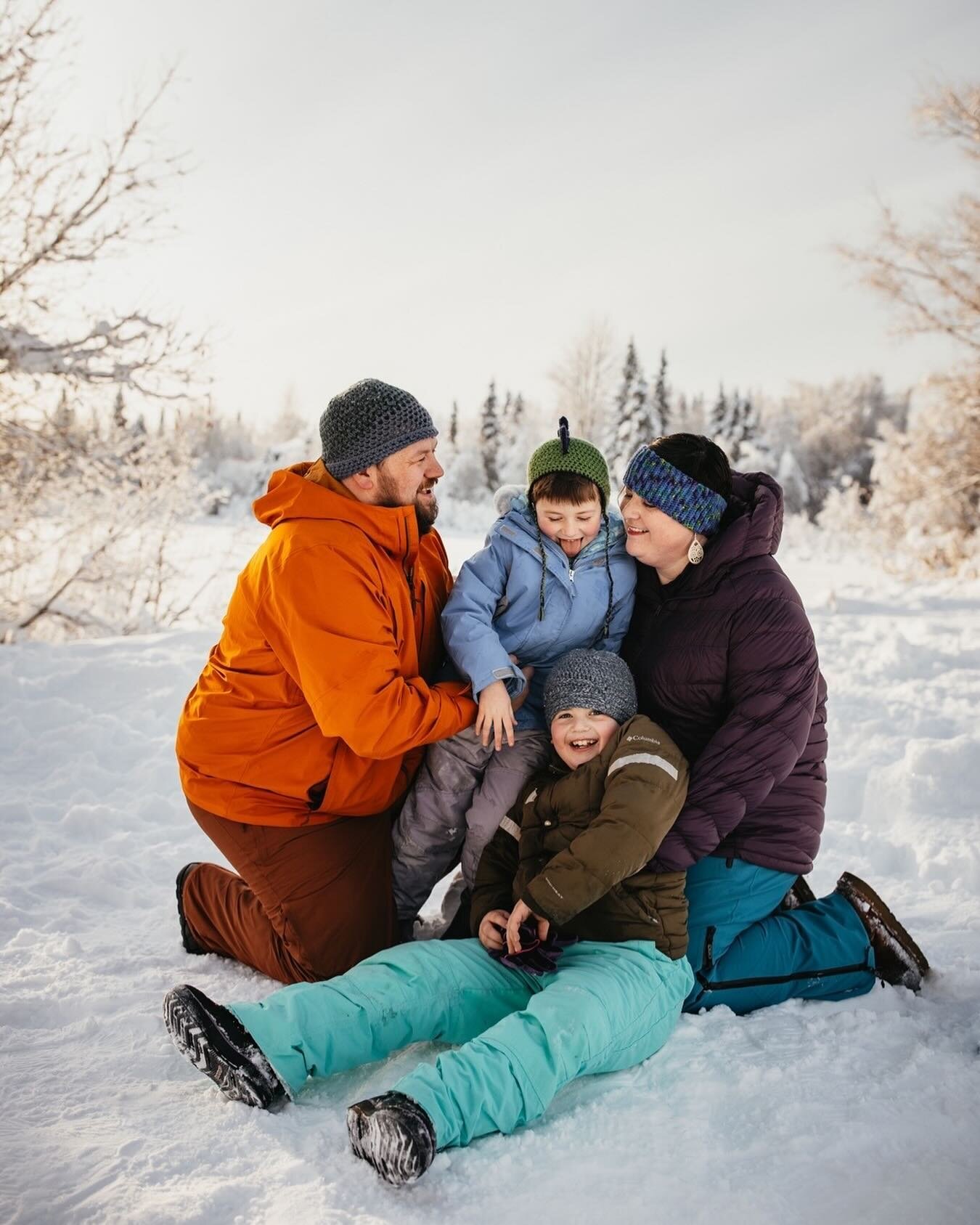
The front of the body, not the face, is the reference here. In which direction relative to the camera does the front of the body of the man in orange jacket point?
to the viewer's right

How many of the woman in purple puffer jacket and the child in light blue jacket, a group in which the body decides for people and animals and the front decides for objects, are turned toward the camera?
1

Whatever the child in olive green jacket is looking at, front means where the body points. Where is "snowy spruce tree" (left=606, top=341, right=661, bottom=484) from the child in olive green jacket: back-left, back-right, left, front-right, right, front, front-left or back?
back-right

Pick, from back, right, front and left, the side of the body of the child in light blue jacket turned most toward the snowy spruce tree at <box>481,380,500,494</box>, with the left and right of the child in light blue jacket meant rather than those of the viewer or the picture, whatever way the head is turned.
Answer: back

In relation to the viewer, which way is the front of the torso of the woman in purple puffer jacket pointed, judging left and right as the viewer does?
facing to the left of the viewer

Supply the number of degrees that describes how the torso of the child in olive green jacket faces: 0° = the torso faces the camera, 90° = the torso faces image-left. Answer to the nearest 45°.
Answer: approximately 45°

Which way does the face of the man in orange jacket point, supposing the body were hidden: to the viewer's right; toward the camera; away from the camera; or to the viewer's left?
to the viewer's right

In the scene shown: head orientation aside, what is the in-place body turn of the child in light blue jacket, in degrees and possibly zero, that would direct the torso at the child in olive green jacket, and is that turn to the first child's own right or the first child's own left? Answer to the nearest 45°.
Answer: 0° — they already face them
